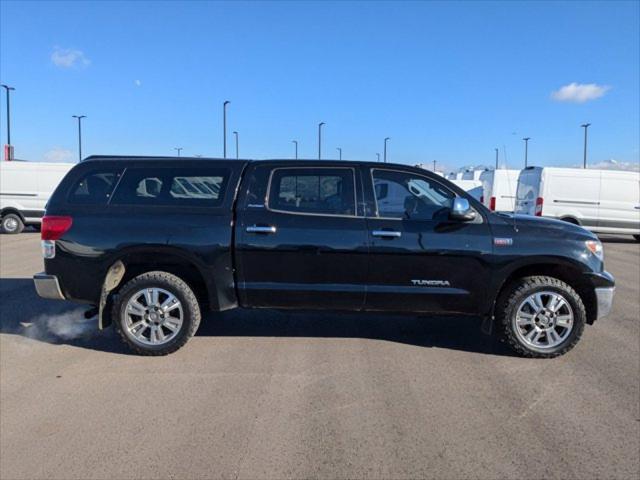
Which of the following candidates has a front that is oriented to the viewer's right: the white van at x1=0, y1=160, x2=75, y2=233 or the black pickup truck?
the black pickup truck

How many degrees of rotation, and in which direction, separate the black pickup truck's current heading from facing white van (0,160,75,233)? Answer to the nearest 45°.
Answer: approximately 135° to its left

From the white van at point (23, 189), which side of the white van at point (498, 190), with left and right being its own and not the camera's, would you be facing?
back

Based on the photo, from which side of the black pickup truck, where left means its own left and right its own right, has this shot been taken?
right

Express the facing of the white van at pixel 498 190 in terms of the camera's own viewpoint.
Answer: facing away from the viewer and to the right of the viewer

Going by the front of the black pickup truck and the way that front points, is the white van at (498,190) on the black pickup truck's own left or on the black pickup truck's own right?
on the black pickup truck's own left

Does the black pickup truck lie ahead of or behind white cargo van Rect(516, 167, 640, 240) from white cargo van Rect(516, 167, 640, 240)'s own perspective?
behind

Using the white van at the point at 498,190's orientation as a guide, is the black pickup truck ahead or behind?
behind

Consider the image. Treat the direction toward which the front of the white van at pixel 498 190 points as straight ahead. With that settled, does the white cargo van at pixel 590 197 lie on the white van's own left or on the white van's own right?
on the white van's own right

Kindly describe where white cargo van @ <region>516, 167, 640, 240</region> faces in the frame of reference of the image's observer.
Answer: facing away from the viewer and to the right of the viewer
